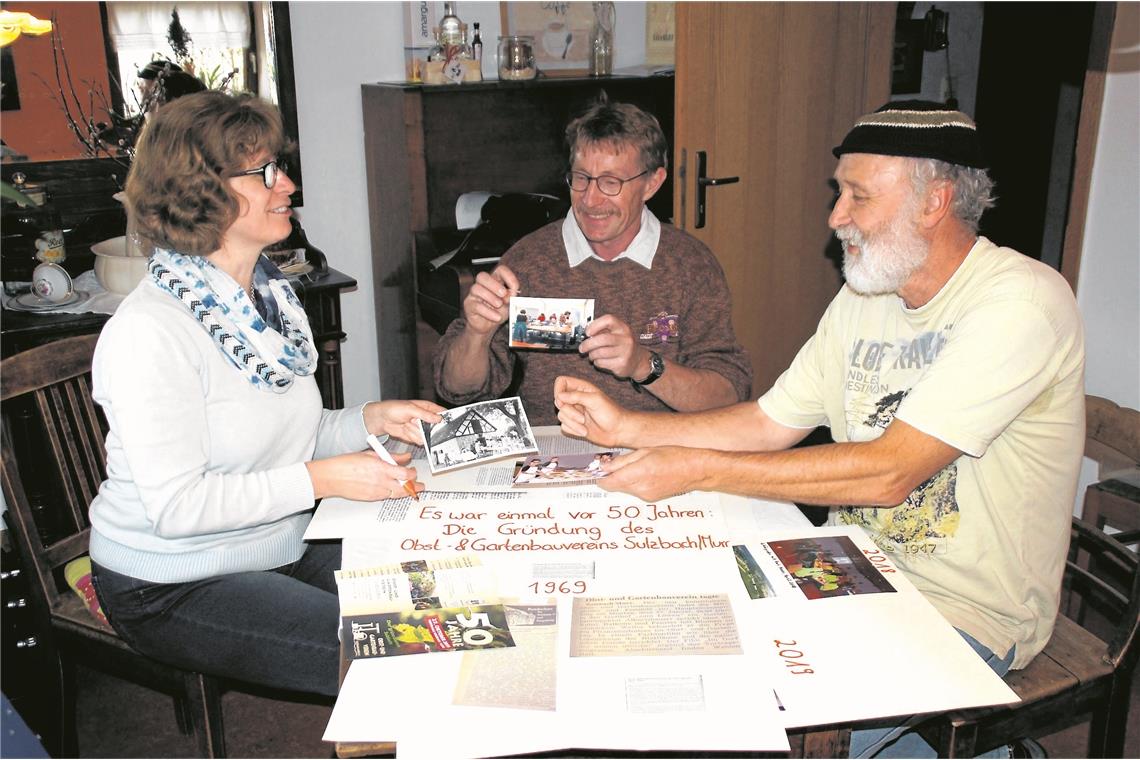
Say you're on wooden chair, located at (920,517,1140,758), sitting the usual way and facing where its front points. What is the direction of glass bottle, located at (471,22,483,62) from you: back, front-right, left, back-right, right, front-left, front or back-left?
right

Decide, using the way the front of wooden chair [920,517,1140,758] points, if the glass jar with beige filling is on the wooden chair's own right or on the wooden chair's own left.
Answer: on the wooden chair's own right

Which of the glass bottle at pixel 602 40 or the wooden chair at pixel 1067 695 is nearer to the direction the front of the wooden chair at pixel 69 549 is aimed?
the wooden chair

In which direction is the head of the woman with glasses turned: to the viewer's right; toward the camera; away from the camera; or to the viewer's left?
to the viewer's right

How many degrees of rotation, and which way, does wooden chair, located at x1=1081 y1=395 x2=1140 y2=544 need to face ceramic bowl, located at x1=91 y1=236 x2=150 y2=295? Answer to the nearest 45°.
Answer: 0° — it already faces it

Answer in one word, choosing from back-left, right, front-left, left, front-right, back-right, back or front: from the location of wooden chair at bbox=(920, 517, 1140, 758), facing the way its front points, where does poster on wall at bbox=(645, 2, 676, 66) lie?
right

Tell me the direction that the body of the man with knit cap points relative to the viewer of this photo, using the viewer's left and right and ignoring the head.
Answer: facing the viewer and to the left of the viewer

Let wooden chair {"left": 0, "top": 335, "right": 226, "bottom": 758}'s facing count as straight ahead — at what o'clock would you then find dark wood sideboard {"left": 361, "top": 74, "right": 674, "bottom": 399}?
The dark wood sideboard is roughly at 9 o'clock from the wooden chair.

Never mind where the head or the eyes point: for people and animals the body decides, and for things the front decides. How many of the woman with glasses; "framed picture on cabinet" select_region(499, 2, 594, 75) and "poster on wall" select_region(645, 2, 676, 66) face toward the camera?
2

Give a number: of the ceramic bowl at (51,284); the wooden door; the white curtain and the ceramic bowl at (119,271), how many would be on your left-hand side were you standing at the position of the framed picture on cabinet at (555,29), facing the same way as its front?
1

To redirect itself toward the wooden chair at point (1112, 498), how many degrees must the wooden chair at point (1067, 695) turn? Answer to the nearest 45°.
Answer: approximately 135° to its right

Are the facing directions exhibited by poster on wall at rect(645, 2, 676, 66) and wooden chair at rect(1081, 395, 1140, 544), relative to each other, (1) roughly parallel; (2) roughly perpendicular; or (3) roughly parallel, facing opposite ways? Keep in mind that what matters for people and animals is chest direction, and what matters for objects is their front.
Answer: roughly perpendicular

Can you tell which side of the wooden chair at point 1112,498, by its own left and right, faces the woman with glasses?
front

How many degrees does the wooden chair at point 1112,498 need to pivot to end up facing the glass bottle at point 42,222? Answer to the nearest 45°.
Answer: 0° — it already faces it

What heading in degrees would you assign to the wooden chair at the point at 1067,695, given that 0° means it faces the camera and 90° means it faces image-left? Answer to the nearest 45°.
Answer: approximately 45°
